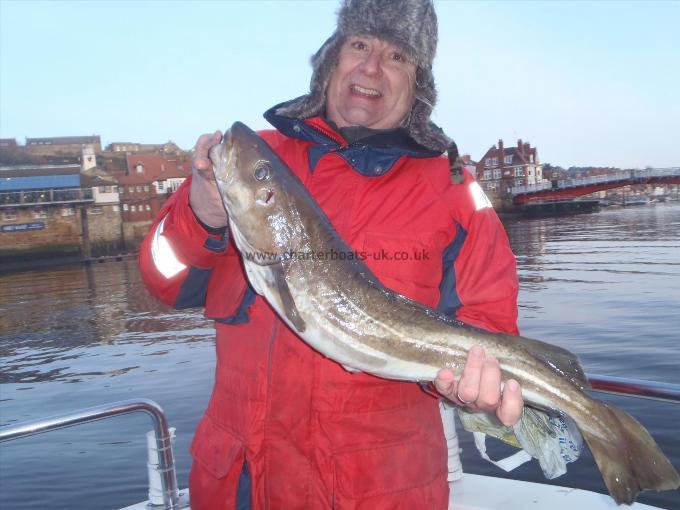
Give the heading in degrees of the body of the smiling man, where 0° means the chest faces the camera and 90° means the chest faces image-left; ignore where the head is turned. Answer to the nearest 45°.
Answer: approximately 0°
